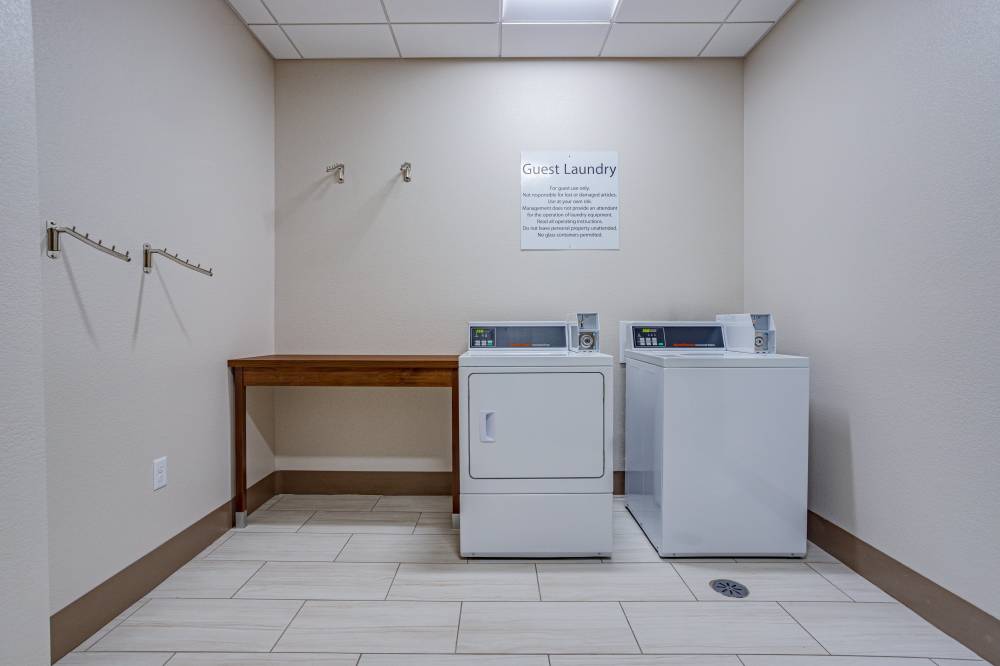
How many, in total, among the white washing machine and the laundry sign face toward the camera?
2

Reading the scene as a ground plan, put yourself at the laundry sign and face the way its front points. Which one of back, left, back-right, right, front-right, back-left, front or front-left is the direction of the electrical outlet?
front-right

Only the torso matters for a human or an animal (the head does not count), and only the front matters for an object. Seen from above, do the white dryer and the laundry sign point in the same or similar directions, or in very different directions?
same or similar directions

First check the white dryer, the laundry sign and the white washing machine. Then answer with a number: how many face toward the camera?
3

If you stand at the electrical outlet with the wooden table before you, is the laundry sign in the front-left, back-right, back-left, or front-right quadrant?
front-right

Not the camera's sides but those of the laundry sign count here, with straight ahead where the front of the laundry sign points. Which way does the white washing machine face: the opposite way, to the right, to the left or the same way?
the same way

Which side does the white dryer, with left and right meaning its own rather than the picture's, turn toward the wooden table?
right

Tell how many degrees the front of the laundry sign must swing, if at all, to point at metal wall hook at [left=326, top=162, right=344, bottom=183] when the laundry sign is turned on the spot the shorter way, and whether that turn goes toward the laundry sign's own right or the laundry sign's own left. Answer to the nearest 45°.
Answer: approximately 90° to the laundry sign's own right

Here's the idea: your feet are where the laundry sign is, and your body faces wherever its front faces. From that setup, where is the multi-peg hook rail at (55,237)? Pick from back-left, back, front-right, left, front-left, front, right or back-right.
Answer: front-right

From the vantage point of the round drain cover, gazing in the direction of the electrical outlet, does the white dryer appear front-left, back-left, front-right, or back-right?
front-right

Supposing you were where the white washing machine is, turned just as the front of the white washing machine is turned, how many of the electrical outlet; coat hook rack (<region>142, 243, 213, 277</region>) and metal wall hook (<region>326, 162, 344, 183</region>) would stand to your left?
0

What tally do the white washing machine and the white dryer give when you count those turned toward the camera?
2

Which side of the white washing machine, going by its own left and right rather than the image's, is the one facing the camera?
front

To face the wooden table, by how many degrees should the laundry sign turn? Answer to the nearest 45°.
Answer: approximately 45° to its right

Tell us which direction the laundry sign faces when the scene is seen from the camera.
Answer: facing the viewer

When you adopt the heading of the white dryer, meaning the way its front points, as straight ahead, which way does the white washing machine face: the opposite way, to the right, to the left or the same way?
the same way

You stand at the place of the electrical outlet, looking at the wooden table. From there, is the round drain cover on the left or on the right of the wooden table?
right
